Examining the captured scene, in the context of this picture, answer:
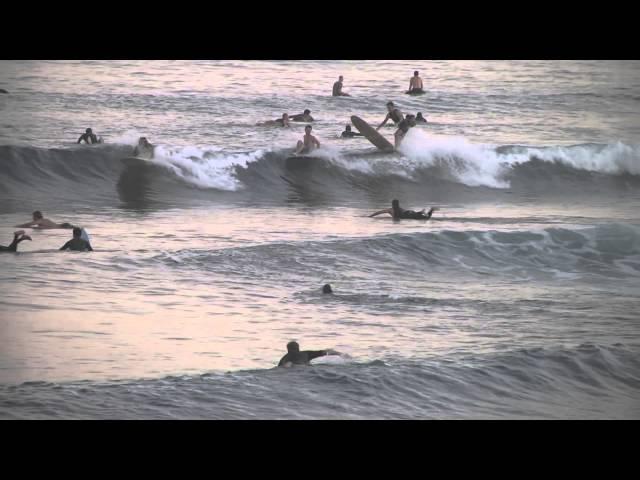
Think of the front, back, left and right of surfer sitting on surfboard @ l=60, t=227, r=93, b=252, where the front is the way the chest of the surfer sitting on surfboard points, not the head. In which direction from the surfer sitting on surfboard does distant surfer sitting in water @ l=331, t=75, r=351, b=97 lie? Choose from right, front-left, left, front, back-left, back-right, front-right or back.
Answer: front-right

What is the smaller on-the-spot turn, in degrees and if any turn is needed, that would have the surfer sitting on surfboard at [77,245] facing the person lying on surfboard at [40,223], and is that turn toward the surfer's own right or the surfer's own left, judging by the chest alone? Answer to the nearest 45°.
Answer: approximately 45° to the surfer's own left

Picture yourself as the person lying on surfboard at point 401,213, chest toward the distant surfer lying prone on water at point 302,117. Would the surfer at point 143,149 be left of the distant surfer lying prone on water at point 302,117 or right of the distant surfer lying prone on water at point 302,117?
left

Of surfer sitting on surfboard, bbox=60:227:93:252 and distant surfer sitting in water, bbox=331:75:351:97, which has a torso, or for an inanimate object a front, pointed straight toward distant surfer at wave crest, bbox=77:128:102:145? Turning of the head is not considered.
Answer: the surfer sitting on surfboard

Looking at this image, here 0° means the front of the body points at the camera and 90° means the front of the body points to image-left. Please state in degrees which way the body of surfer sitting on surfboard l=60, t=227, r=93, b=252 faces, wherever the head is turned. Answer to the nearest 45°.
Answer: approximately 180°

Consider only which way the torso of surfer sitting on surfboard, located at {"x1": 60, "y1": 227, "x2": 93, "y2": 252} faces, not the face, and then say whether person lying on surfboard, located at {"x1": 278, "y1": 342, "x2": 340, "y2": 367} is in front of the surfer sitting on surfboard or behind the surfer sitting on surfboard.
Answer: behind

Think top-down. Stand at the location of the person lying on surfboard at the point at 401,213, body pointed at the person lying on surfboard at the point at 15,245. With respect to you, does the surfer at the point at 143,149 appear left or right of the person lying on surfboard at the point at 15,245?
right
